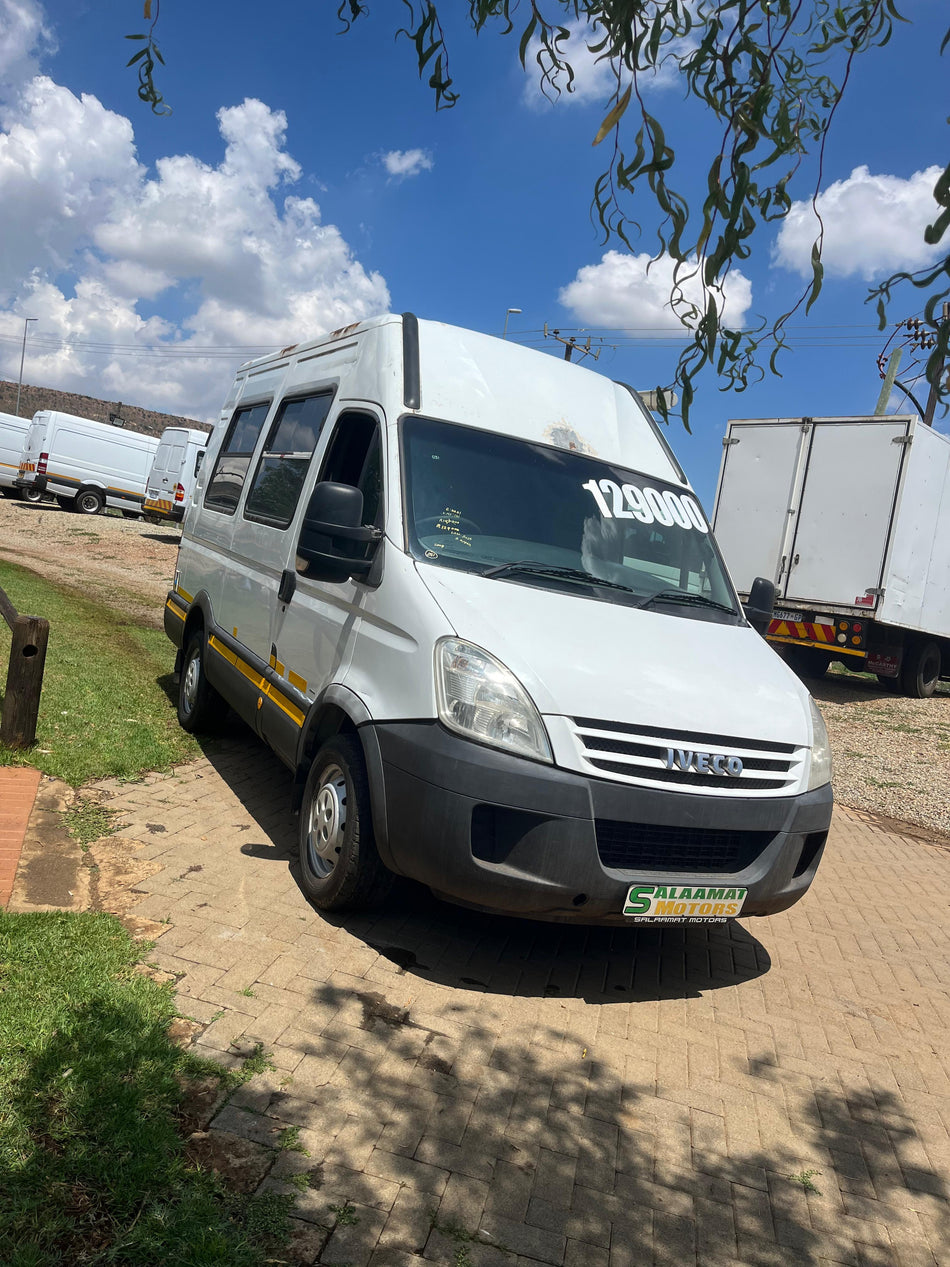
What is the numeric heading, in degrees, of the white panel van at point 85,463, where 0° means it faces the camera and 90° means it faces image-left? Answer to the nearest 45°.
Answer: approximately 225°

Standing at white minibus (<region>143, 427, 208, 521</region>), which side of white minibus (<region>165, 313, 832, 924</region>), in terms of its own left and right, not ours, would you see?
back

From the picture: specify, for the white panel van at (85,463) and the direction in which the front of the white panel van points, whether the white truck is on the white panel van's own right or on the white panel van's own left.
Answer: on the white panel van's own right

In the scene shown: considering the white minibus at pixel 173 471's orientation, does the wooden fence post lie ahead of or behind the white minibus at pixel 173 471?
behind

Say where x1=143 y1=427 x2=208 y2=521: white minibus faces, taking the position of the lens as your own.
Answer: facing away from the viewer and to the right of the viewer

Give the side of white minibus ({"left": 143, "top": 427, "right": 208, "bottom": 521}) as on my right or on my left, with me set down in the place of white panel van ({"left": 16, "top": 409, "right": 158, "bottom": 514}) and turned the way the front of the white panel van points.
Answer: on my right
